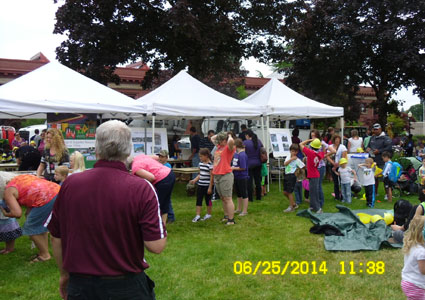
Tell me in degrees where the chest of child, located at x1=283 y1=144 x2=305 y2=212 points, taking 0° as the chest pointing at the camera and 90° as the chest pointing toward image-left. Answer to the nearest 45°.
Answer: approximately 45°

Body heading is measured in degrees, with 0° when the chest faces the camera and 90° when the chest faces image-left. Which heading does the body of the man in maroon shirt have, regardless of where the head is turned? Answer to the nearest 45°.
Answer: approximately 180°

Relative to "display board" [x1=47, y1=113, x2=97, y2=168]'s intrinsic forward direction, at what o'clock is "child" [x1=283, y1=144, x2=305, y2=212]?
The child is roughly at 10 o'clock from the display board.

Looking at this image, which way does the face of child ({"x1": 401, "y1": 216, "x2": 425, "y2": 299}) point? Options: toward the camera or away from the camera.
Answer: away from the camera

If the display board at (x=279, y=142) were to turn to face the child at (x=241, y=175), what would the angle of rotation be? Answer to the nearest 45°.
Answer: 0° — it already faces them

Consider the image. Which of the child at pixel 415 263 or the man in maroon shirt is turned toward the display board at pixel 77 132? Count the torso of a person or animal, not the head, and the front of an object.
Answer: the man in maroon shirt

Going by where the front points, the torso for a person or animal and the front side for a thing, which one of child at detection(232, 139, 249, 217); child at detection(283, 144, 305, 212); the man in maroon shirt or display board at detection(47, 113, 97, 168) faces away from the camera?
the man in maroon shirt

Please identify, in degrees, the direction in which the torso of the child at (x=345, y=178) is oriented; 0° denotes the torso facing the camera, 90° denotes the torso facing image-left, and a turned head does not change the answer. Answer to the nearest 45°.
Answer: approximately 0°

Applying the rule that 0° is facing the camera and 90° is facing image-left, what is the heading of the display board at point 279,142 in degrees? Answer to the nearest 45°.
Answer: approximately 0°

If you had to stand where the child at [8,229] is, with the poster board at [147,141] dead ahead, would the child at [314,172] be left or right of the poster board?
right

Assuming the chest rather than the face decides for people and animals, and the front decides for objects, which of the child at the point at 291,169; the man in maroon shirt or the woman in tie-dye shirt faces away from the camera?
the man in maroon shirt

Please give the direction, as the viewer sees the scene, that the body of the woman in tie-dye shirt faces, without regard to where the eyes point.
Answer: to the viewer's left
